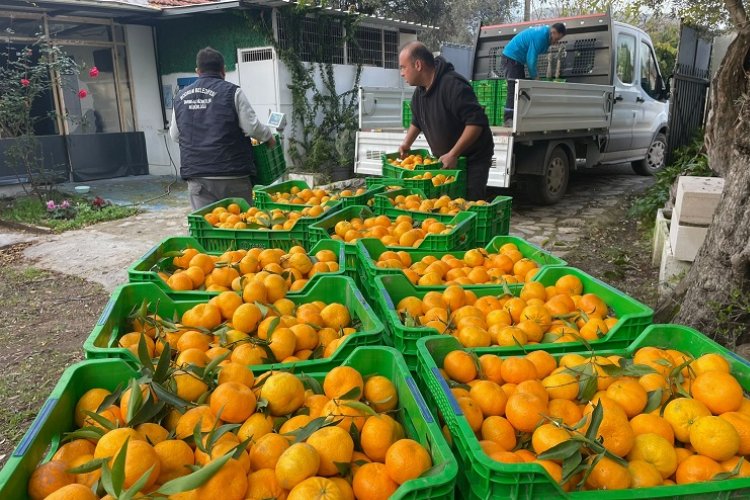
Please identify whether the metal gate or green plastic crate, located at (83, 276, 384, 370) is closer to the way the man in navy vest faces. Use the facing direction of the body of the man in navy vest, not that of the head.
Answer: the metal gate

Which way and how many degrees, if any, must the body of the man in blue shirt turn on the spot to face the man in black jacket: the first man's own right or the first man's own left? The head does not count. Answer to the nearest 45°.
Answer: approximately 90° to the first man's own right

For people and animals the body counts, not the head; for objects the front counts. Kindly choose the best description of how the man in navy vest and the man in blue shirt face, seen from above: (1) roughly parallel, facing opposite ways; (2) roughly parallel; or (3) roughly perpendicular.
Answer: roughly perpendicular

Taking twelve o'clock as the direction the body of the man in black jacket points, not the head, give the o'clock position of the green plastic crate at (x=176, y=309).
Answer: The green plastic crate is roughly at 11 o'clock from the man in black jacket.

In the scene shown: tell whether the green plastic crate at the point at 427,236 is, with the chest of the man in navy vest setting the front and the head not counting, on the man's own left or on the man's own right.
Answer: on the man's own right

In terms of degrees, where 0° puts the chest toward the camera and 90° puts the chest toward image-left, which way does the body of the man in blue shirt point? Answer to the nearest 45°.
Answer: approximately 270°

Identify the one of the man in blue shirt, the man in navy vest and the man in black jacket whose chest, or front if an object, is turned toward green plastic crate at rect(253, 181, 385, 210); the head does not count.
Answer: the man in black jacket

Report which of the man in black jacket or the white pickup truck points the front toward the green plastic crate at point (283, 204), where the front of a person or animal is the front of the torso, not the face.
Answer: the man in black jacket

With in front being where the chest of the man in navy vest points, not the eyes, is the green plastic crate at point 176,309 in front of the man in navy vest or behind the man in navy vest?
behind

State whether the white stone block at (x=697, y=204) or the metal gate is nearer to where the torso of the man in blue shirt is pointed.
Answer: the metal gate

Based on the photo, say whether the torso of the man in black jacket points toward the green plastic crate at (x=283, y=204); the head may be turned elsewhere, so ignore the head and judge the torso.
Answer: yes

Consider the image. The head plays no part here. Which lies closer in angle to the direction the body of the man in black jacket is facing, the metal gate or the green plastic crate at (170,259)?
the green plastic crate

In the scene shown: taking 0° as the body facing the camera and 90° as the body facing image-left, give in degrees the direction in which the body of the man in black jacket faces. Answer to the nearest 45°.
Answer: approximately 45°

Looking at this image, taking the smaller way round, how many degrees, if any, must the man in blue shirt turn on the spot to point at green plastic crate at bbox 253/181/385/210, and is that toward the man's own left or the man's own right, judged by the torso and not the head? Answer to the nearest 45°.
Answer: approximately 90° to the man's own right

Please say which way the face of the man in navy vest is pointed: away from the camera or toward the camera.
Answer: away from the camera

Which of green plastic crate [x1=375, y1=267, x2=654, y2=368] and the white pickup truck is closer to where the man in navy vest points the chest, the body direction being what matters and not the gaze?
the white pickup truck

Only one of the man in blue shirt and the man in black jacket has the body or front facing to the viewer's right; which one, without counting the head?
the man in blue shirt
